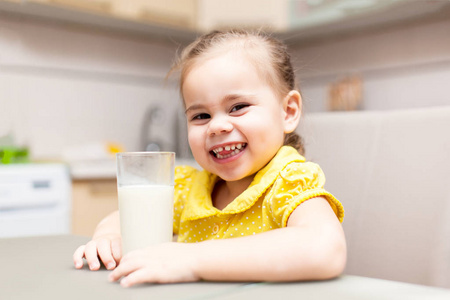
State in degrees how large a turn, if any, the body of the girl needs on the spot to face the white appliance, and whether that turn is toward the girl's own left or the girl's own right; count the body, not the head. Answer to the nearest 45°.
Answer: approximately 90° to the girl's own right

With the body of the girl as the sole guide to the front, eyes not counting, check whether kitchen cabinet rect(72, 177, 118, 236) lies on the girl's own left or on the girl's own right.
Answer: on the girl's own right

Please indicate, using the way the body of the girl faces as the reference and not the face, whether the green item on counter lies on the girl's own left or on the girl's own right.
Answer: on the girl's own right

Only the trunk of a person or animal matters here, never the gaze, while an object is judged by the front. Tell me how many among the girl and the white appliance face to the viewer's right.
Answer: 0

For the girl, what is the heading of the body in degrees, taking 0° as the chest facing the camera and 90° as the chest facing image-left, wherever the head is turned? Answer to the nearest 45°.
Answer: approximately 45°

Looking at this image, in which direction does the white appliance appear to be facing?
toward the camera

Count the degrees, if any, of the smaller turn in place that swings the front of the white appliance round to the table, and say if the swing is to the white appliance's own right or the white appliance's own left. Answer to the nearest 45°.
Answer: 0° — it already faces it

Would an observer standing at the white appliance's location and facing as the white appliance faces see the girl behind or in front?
in front

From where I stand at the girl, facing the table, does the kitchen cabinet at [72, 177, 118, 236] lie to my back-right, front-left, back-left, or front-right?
back-right
